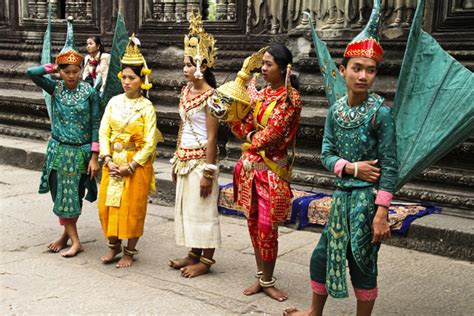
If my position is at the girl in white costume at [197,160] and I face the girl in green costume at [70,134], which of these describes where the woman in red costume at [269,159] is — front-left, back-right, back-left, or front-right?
back-left

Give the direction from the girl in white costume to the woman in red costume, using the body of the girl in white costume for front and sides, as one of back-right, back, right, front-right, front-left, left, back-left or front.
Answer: left

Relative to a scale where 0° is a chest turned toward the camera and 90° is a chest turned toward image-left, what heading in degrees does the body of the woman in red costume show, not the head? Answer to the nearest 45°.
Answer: approximately 45°

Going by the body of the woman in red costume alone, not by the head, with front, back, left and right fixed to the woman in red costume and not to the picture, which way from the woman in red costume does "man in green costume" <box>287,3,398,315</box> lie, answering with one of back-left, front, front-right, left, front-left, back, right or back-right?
left

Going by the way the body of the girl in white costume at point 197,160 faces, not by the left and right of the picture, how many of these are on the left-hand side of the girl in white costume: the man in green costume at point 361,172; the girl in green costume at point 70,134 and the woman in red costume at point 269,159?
2

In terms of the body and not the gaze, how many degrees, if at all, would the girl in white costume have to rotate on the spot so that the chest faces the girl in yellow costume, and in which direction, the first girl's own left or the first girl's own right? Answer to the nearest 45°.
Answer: approximately 45° to the first girl's own right

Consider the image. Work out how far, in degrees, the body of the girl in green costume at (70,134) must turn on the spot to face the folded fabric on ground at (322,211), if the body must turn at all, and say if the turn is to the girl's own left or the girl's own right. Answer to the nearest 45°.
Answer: approximately 90° to the girl's own left

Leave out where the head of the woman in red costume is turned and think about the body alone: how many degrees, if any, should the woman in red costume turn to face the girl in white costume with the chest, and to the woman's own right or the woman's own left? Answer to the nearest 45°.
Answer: approximately 90° to the woman's own right

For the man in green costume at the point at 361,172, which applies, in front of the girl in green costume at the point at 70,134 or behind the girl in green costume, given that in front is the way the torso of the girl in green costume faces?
in front

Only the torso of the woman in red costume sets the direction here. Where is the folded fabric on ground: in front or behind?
behind

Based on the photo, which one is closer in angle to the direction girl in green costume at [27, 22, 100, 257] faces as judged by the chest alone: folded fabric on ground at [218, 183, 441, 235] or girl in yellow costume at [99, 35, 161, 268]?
the girl in yellow costume

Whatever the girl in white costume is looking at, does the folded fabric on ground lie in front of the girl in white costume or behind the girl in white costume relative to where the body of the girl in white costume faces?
behind
